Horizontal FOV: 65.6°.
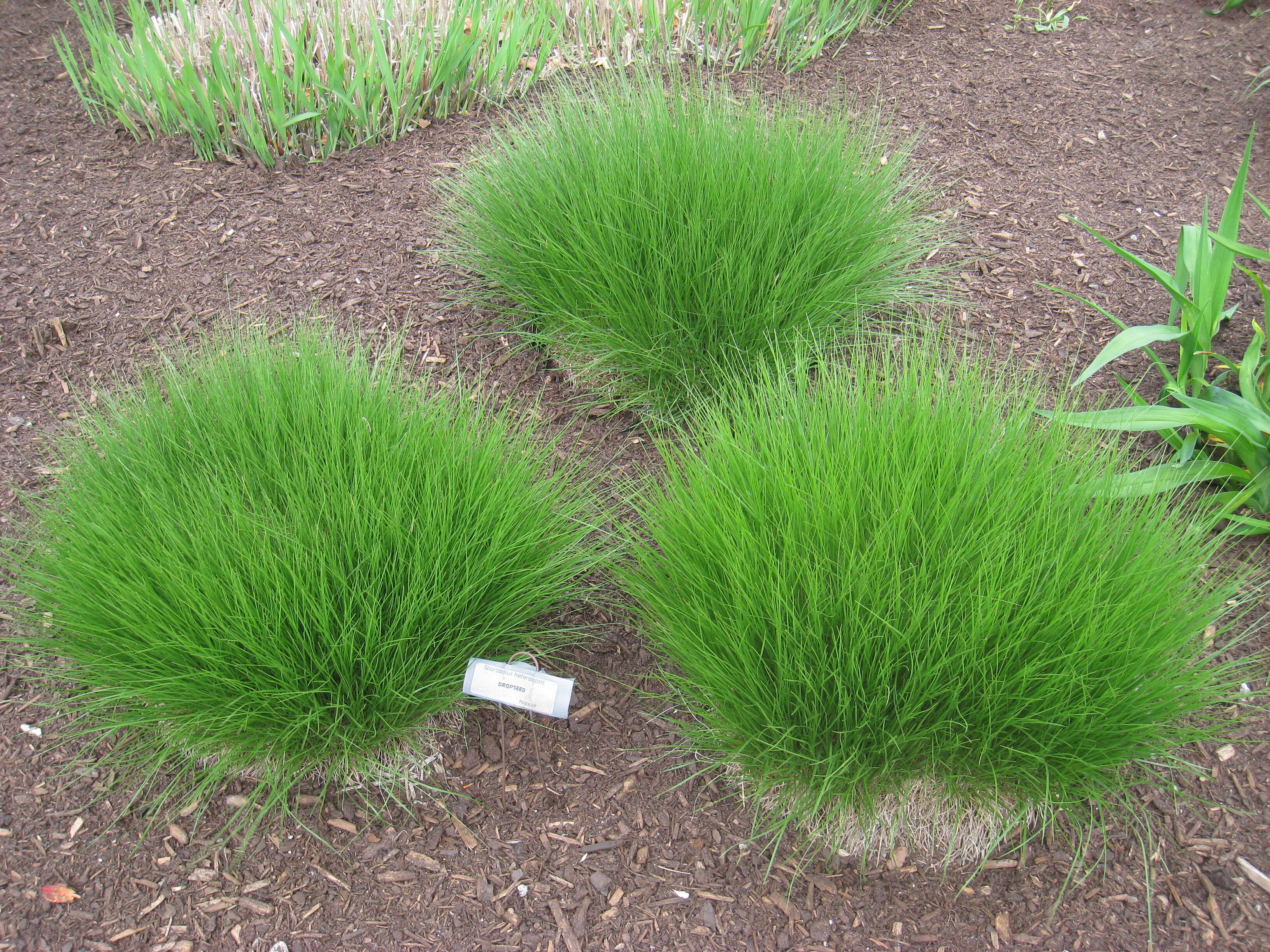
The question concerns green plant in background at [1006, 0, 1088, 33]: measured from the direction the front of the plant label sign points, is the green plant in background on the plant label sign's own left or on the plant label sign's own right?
on the plant label sign's own left

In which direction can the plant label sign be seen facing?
toward the camera

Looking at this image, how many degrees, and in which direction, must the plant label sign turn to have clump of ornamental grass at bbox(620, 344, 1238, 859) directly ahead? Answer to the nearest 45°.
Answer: approximately 90° to its left

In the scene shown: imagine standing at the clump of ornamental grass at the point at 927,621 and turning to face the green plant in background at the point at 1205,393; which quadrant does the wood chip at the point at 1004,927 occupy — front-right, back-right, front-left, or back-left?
back-right

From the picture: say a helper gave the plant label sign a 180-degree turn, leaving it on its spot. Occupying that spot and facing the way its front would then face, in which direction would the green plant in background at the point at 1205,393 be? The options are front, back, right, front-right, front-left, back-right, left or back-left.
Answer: right

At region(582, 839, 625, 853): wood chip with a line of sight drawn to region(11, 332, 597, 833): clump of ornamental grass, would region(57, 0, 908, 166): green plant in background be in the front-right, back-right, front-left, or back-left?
front-right

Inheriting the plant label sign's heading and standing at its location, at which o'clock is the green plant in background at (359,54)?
The green plant in background is roughly at 6 o'clock from the plant label sign.

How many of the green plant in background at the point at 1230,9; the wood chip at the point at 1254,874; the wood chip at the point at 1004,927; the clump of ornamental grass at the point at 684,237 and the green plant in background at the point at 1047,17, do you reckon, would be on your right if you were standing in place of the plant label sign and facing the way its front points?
0

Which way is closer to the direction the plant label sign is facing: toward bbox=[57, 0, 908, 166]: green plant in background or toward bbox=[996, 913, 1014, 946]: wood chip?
the wood chip
